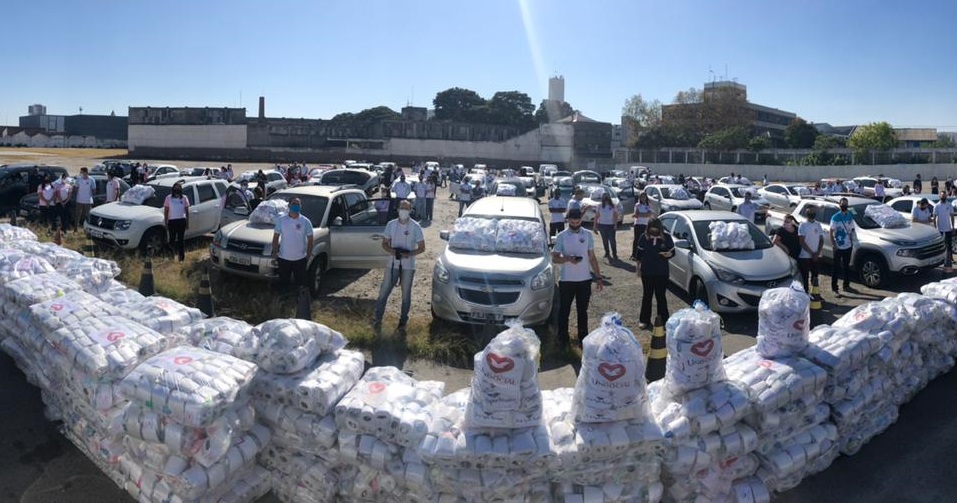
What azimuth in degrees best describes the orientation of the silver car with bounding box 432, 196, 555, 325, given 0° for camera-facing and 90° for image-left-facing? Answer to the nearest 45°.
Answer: approximately 0°

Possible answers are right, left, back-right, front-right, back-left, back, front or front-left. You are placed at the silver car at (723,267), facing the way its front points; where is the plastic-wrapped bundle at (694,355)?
front-right

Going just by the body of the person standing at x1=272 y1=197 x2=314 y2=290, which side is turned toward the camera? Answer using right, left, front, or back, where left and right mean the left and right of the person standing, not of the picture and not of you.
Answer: front

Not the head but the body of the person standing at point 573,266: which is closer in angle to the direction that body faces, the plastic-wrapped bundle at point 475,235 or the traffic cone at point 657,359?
the traffic cone

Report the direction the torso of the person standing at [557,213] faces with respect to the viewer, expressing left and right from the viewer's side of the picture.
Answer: facing the viewer

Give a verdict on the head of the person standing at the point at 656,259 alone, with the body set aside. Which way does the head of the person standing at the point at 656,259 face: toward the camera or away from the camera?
toward the camera

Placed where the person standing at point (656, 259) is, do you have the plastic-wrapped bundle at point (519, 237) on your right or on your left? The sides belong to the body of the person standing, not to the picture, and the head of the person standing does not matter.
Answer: on your right

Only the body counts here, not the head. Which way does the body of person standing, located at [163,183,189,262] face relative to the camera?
toward the camera

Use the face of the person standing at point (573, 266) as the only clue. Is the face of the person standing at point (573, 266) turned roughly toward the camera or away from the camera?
toward the camera

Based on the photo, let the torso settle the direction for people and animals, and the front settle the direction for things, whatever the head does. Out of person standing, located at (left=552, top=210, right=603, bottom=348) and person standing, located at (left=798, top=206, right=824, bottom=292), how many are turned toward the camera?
2
